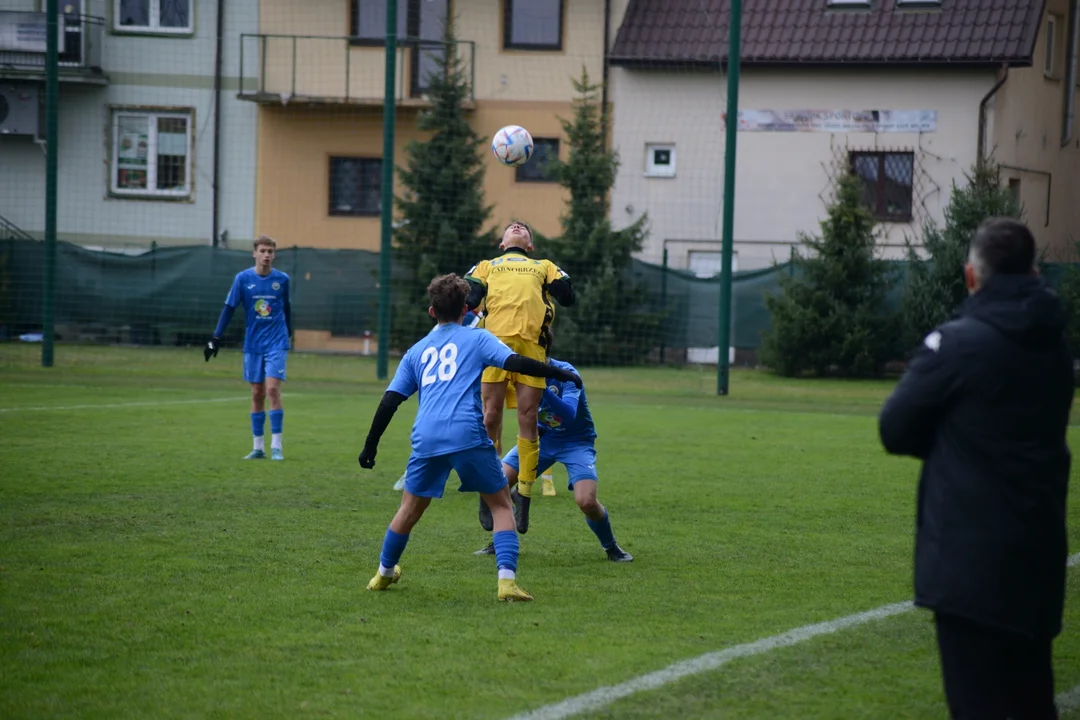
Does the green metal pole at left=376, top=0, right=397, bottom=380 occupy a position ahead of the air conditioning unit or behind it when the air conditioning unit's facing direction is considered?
ahead

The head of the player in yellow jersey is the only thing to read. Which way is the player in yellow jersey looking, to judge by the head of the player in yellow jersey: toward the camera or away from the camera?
toward the camera

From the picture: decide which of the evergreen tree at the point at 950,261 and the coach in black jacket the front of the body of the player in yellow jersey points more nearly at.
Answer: the coach in black jacket

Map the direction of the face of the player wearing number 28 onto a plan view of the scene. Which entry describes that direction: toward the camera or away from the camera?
away from the camera

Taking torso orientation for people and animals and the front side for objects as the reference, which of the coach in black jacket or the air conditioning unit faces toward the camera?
the air conditioning unit

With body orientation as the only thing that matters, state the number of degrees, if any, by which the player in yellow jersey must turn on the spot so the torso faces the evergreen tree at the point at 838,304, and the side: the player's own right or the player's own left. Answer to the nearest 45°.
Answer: approximately 180°

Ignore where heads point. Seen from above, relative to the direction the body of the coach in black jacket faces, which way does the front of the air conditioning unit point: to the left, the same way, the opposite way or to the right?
the opposite way

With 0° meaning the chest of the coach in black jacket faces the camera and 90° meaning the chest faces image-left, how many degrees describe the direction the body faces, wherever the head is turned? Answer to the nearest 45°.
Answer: approximately 135°

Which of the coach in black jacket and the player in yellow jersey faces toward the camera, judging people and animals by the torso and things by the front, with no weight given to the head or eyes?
the player in yellow jersey

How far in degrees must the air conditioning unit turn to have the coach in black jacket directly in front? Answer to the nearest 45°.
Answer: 0° — it already faces them

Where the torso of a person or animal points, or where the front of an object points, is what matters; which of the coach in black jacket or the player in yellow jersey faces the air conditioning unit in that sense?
the coach in black jacket

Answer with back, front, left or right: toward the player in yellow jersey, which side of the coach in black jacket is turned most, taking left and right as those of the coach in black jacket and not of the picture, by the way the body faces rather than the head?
front

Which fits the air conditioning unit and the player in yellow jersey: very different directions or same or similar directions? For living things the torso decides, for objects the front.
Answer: same or similar directions

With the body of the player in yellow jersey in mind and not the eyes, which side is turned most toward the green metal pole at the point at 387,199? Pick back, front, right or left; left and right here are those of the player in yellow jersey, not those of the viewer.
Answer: back

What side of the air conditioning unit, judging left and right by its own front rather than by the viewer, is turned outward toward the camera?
front

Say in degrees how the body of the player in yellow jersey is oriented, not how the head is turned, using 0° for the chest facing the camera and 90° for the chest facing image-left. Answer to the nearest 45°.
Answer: approximately 0°
